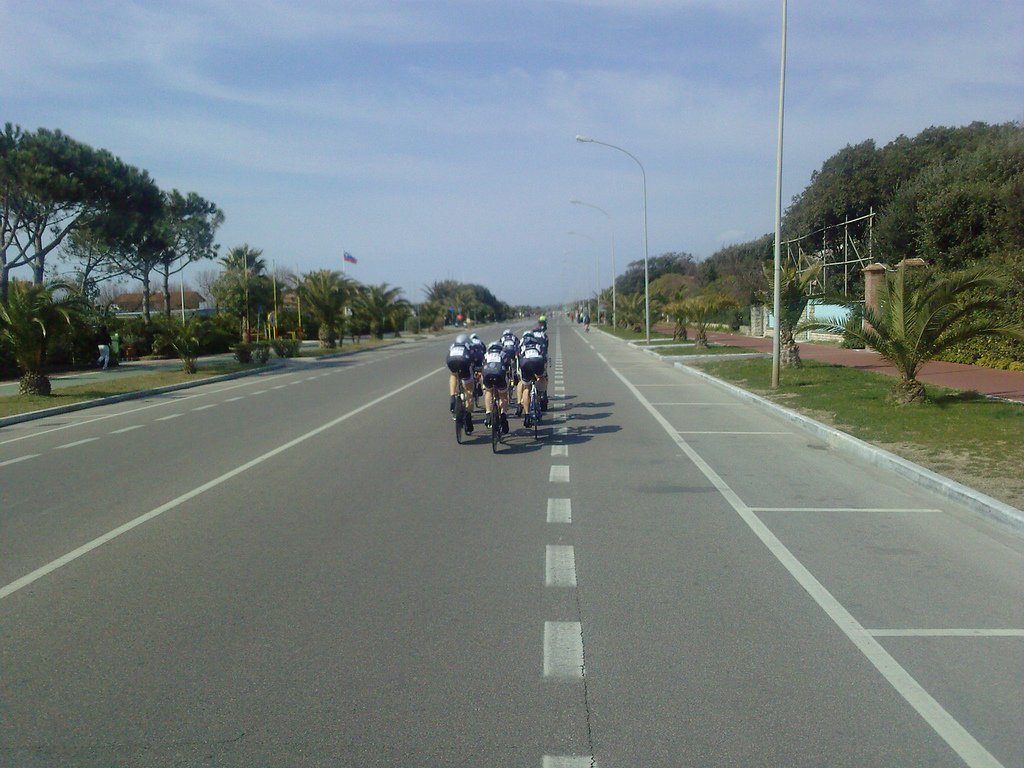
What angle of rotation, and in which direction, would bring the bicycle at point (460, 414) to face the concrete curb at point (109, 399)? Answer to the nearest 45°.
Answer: approximately 45° to its left

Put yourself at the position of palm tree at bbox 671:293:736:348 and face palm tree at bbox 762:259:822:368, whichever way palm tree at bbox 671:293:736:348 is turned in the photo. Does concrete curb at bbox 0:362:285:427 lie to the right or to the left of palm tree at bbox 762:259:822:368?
right

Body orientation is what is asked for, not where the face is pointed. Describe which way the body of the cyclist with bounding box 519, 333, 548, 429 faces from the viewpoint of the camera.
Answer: away from the camera

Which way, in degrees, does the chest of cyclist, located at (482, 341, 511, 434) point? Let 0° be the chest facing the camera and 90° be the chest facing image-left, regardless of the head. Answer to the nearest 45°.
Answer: approximately 180°

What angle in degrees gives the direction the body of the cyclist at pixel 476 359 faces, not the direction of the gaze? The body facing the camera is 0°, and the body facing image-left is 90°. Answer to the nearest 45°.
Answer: approximately 180°

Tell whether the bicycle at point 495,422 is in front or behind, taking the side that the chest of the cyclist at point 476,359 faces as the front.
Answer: behind

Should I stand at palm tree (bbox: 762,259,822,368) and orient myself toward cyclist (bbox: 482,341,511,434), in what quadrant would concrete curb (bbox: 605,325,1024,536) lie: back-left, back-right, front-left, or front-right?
front-left

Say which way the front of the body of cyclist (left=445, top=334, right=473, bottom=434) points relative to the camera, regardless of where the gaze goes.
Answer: away from the camera

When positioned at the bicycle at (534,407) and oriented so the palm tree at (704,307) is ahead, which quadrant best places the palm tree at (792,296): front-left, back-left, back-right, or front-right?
front-right

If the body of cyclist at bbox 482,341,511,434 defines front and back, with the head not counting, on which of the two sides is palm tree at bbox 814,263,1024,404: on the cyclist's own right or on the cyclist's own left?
on the cyclist's own right

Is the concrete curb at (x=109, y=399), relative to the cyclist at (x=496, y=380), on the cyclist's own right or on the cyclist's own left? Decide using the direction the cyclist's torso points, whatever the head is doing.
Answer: on the cyclist's own left

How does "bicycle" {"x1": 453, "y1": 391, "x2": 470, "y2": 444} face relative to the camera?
away from the camera

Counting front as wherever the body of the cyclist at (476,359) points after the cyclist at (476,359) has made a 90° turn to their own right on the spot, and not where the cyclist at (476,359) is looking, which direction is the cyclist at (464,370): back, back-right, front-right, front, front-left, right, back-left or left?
right

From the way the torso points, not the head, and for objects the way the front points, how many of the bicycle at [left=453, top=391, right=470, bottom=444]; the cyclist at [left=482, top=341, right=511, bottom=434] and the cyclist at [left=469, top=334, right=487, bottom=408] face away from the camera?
3

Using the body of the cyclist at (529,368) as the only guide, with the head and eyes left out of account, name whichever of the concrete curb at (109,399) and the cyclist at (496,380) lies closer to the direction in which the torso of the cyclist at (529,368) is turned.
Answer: the concrete curb

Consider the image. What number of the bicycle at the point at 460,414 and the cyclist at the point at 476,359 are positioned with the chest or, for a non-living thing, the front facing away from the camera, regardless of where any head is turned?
2

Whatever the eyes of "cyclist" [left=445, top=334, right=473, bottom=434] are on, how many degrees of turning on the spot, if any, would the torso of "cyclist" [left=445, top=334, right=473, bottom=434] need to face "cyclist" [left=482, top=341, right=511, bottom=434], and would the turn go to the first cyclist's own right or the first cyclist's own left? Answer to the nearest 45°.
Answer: approximately 135° to the first cyclist's own right

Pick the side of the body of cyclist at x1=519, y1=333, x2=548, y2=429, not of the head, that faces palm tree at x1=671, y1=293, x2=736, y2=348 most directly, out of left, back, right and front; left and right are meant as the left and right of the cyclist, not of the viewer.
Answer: front
